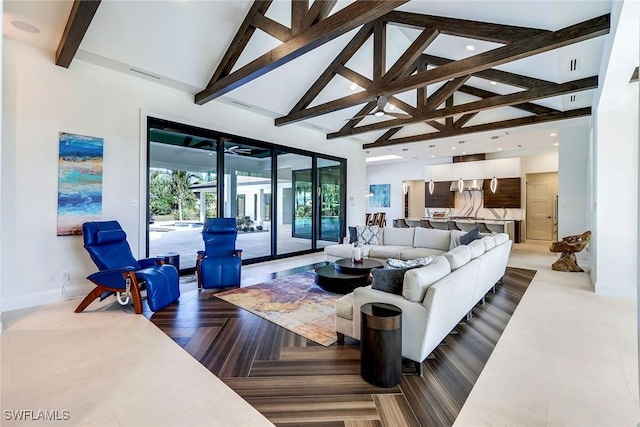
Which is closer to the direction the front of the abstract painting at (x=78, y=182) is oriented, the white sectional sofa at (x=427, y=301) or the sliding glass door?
the white sectional sofa

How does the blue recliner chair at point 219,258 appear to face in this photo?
toward the camera

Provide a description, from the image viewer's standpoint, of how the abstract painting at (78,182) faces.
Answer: facing the viewer and to the right of the viewer

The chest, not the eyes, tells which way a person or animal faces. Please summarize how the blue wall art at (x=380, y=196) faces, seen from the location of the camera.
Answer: facing the viewer

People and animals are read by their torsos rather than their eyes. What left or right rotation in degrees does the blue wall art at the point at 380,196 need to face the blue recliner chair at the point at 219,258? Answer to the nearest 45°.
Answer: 0° — it already faces it

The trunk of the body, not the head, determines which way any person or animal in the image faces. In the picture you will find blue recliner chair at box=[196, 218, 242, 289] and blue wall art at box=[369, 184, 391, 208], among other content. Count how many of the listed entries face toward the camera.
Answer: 2

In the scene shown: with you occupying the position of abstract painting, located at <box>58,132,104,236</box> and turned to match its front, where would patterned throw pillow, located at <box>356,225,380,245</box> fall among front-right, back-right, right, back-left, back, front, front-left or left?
front-left

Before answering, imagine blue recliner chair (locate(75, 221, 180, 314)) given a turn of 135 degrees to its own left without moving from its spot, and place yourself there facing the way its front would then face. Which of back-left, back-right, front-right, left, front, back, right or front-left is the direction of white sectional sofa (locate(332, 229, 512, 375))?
back-right

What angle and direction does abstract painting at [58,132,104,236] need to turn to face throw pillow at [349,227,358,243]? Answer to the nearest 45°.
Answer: approximately 45° to its left

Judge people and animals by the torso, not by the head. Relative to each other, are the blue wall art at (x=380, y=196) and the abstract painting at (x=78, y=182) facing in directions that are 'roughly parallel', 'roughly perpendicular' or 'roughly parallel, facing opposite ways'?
roughly perpendicular

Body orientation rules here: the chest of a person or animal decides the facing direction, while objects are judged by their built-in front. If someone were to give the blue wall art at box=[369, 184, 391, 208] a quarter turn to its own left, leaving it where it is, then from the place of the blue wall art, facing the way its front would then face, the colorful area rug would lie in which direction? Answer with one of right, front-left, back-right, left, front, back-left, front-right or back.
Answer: right

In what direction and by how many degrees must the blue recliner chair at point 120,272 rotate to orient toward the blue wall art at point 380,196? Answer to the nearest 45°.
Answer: approximately 90° to its left

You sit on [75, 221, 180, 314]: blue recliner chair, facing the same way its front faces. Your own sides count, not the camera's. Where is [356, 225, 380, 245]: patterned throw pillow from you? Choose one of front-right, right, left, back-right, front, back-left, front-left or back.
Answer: front-left

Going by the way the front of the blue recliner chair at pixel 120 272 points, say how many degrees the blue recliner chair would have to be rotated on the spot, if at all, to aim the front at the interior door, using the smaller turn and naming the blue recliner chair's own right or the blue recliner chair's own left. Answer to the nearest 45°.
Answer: approximately 45° to the blue recliner chair's own left

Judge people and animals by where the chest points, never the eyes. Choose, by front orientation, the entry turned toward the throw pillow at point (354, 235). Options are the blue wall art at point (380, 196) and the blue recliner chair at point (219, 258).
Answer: the blue wall art

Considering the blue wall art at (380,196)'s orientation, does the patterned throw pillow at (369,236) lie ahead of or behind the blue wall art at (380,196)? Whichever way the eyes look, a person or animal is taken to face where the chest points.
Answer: ahead

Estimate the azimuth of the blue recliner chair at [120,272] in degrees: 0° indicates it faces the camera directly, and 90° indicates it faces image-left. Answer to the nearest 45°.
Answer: approximately 315°
